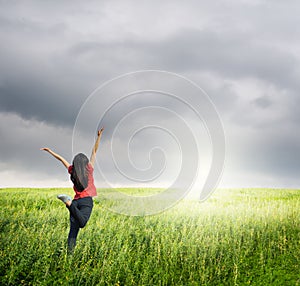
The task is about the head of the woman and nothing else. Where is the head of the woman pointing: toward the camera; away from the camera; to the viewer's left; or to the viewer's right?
away from the camera

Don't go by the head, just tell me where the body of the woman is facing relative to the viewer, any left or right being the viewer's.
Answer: facing away from the viewer and to the right of the viewer
